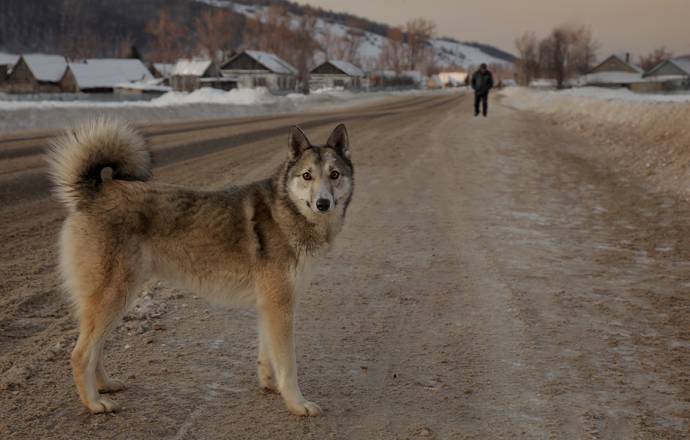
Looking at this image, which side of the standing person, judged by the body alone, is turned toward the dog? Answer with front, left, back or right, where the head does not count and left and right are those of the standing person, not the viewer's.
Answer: front

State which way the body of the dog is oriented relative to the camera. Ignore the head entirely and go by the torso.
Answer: to the viewer's right

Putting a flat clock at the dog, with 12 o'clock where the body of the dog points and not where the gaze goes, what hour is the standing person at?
The standing person is roughly at 10 o'clock from the dog.
